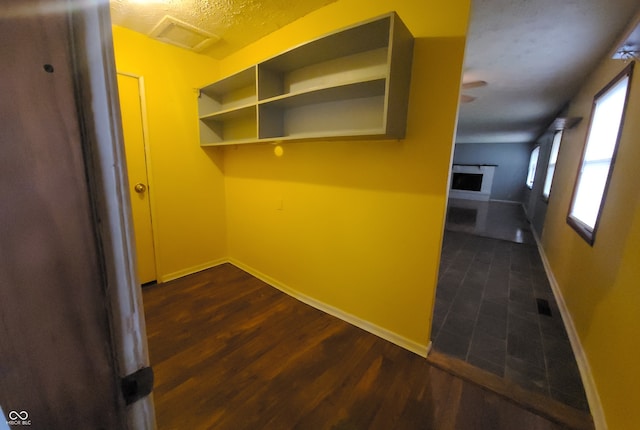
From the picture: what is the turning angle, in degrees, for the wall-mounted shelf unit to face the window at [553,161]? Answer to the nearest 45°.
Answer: approximately 180°

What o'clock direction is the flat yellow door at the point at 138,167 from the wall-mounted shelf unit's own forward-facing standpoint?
The flat yellow door is roughly at 2 o'clock from the wall-mounted shelf unit.

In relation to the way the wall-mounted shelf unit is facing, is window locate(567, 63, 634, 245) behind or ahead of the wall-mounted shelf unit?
behind

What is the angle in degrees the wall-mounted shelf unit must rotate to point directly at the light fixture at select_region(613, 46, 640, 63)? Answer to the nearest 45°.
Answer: approximately 135° to its left

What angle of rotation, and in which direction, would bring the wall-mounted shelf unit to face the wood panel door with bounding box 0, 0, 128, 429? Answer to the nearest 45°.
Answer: approximately 45° to its left

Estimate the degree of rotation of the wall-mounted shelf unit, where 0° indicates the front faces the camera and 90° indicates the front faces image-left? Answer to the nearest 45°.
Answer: approximately 45°

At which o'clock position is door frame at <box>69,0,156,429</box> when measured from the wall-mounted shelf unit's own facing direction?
The door frame is roughly at 11 o'clock from the wall-mounted shelf unit.

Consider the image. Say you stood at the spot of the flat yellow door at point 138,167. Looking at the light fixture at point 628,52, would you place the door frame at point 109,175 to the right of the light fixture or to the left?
right

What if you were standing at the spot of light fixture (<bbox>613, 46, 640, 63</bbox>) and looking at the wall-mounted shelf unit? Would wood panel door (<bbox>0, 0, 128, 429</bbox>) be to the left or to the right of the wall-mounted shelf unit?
left
